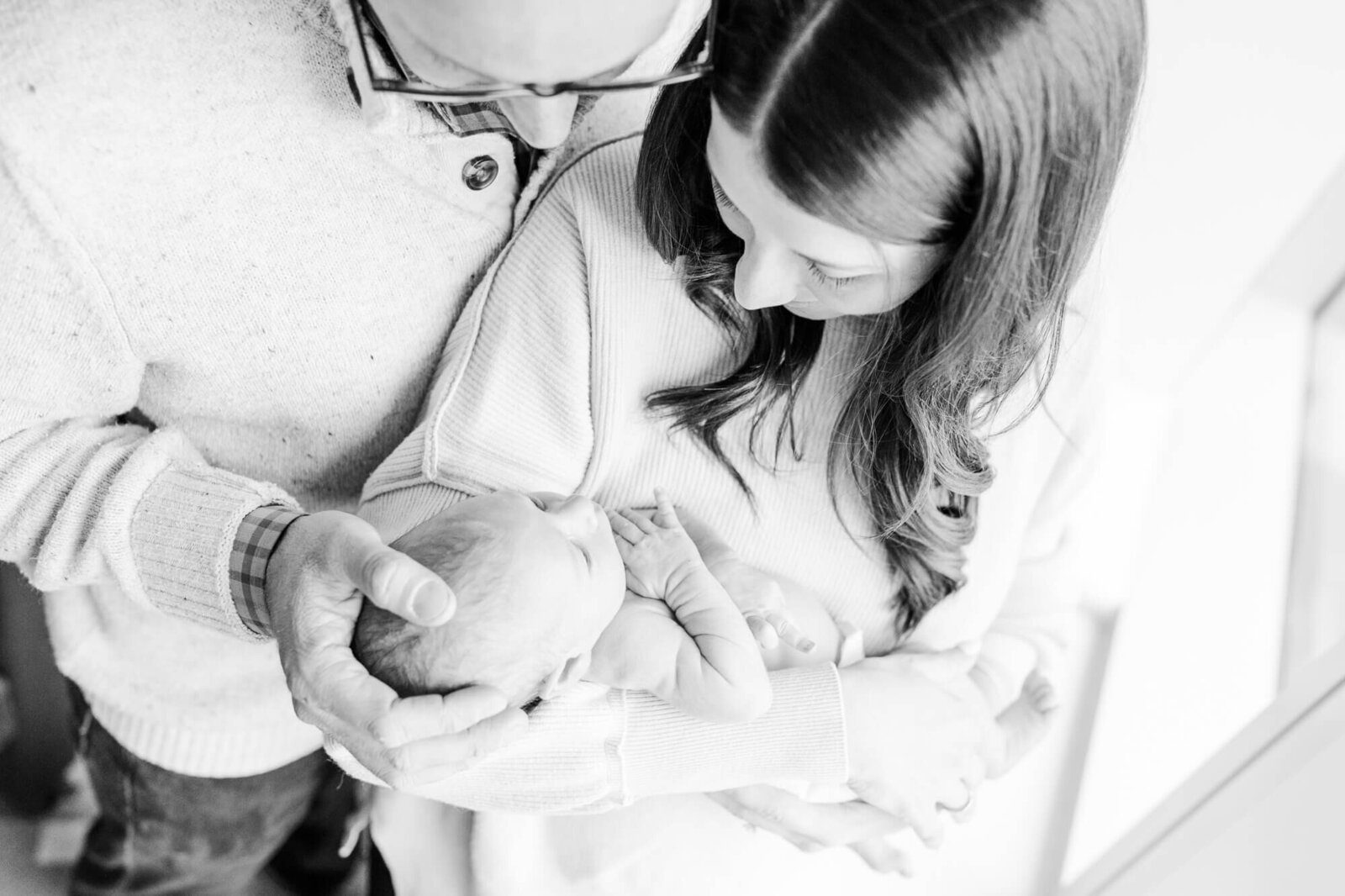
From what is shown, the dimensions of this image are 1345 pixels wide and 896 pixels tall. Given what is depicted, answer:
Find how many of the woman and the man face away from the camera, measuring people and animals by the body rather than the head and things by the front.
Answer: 0

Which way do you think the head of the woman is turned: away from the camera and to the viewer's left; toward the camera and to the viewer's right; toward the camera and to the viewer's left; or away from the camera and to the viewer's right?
toward the camera and to the viewer's left
